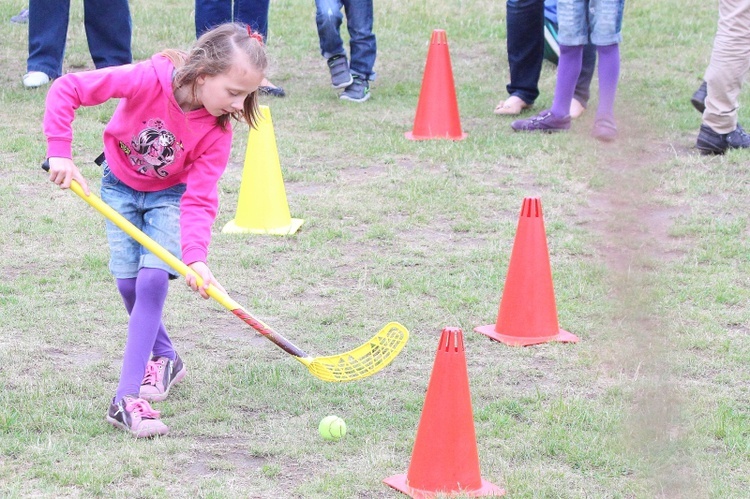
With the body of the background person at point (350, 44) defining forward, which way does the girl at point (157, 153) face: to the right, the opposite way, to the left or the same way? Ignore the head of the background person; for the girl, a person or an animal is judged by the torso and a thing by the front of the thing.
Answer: to the left

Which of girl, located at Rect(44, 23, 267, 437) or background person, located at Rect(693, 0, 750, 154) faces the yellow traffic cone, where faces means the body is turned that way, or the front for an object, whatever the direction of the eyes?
the background person

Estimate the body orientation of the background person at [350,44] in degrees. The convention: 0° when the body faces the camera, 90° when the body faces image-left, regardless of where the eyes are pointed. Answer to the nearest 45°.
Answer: approximately 45°

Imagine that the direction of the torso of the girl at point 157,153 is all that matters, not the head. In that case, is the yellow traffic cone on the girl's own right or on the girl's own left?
on the girl's own left

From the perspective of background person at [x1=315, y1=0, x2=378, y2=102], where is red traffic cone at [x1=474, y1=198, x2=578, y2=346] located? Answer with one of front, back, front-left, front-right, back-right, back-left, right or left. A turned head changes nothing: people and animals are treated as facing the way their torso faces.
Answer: front-left

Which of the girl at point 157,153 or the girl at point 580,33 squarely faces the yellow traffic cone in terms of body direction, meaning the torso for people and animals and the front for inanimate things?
the girl at point 580,33

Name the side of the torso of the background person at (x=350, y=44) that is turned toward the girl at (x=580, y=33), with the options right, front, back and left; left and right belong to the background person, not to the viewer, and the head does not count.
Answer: left

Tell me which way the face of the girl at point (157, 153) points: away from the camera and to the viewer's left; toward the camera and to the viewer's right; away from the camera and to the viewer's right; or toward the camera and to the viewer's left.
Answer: toward the camera and to the viewer's right

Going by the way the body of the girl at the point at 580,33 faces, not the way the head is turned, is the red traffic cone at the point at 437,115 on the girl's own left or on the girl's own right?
on the girl's own right

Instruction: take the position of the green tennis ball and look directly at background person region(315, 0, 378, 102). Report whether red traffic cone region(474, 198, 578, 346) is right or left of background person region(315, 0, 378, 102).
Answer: right

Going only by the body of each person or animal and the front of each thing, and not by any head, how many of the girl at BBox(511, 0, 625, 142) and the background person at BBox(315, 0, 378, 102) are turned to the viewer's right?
0
